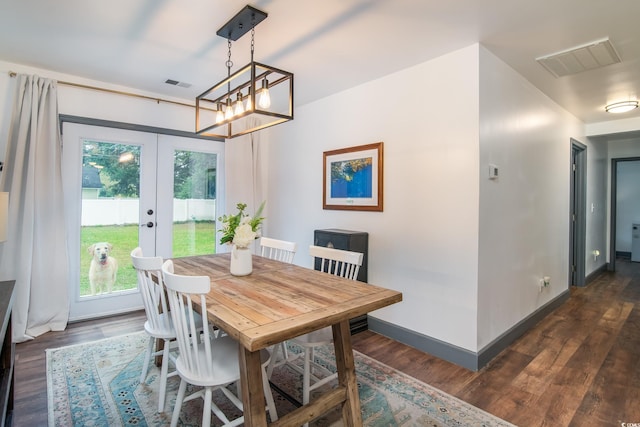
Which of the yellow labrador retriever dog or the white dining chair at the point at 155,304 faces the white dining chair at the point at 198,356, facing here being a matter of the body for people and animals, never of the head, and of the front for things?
the yellow labrador retriever dog

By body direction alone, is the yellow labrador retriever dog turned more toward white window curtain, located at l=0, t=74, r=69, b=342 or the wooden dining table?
the wooden dining table

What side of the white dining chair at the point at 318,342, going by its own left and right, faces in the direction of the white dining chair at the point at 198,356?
front

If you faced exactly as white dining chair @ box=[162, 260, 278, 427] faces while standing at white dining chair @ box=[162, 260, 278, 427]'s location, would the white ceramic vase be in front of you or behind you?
in front

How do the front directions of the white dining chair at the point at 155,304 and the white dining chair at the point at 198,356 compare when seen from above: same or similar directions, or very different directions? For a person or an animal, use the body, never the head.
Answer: same or similar directions

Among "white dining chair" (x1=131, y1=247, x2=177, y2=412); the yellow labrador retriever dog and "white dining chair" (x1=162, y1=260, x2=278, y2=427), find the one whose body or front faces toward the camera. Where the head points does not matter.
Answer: the yellow labrador retriever dog

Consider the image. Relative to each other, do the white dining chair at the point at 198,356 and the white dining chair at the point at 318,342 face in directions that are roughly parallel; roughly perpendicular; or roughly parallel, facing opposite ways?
roughly parallel, facing opposite ways

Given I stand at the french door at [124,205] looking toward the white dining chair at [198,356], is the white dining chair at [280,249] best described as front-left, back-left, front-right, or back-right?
front-left

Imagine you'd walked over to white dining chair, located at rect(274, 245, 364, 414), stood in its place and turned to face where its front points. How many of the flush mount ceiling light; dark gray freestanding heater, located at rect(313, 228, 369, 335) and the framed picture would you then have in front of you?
0

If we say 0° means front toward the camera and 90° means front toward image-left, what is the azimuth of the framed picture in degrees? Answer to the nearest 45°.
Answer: approximately 45°

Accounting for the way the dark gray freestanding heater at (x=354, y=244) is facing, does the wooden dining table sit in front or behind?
in front

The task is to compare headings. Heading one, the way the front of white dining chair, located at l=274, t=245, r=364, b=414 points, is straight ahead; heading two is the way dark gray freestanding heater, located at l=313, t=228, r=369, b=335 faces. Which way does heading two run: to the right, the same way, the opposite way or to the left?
the same way

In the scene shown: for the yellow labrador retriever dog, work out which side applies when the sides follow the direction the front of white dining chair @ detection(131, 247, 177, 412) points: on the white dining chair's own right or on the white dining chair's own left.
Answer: on the white dining chair's own left

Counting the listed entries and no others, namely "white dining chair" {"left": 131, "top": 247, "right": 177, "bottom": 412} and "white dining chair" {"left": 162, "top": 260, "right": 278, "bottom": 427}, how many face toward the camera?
0

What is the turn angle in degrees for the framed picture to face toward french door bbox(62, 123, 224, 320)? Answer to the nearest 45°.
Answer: approximately 45° to its right

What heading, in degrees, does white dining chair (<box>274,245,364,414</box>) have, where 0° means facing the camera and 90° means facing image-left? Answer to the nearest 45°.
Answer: approximately 45°

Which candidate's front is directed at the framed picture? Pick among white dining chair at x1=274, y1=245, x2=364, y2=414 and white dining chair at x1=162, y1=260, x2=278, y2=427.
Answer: white dining chair at x1=162, y1=260, x2=278, y2=427

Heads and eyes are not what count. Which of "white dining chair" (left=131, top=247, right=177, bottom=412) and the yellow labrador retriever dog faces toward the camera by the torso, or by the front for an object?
the yellow labrador retriever dog

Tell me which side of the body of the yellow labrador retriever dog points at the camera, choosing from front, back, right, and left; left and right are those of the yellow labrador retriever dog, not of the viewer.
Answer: front
